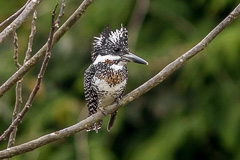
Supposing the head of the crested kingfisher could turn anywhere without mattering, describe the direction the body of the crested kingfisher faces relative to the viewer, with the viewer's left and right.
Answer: facing the viewer and to the right of the viewer

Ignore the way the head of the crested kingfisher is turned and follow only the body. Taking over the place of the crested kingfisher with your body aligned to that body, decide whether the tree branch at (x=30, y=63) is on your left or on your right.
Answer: on your right
